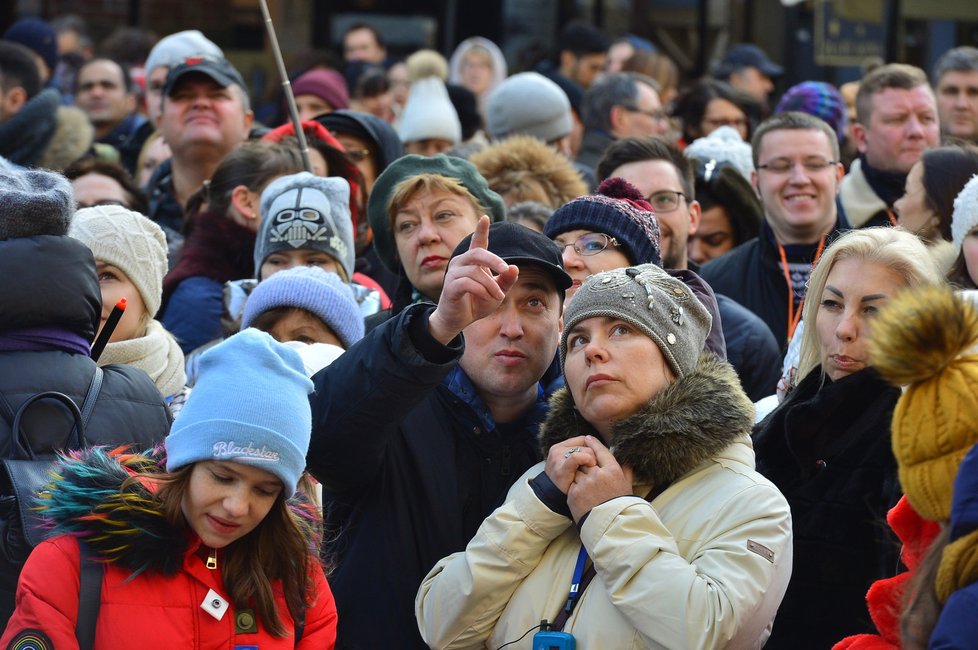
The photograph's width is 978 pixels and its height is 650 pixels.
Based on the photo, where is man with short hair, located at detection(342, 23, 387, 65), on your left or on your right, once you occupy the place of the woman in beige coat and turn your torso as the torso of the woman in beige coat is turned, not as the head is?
on your right

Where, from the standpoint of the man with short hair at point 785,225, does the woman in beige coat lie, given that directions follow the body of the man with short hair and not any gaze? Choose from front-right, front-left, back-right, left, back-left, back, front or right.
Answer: front

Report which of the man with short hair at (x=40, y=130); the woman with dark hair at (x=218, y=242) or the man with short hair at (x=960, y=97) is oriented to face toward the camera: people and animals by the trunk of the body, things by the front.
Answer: the man with short hair at (x=960, y=97)

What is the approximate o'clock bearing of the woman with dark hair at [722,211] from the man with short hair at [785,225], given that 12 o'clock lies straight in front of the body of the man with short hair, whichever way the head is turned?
The woman with dark hair is roughly at 5 o'clock from the man with short hair.

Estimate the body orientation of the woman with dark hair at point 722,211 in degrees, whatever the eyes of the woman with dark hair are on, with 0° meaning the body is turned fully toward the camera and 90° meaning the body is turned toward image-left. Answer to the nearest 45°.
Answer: approximately 45°

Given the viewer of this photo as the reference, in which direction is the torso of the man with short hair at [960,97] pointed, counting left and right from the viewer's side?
facing the viewer

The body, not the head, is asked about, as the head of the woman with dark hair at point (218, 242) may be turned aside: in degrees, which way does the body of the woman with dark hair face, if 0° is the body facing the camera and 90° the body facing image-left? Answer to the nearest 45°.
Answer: approximately 270°
